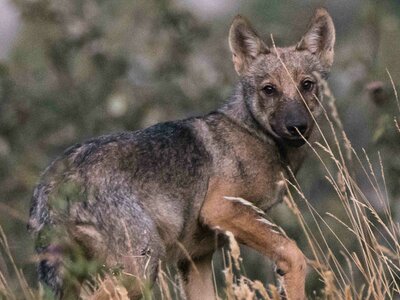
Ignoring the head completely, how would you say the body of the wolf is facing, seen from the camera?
to the viewer's right
